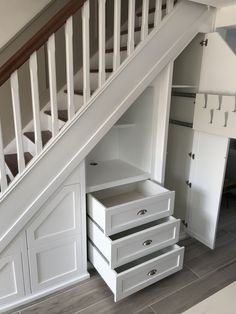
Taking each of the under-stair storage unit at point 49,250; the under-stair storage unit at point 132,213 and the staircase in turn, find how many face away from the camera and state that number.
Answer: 0

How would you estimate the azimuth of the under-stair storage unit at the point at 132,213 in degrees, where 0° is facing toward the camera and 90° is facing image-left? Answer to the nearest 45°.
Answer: approximately 315°

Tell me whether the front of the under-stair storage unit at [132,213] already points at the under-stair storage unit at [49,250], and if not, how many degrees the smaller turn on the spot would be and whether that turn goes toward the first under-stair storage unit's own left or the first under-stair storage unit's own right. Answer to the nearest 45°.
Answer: approximately 90° to the first under-stair storage unit's own right

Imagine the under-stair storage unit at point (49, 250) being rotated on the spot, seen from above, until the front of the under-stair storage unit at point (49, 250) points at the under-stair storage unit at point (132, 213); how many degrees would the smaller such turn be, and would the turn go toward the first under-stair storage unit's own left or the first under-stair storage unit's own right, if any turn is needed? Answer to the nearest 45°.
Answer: approximately 45° to the first under-stair storage unit's own left

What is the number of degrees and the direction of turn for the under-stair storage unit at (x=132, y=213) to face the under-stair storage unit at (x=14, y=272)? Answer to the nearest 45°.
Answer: approximately 90° to its right

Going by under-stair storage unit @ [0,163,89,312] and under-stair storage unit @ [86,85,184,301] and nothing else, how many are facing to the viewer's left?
0

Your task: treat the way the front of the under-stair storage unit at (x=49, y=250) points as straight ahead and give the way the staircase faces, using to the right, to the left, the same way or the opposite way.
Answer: to the right

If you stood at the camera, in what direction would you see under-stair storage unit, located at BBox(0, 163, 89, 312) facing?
facing the viewer and to the right of the viewer
